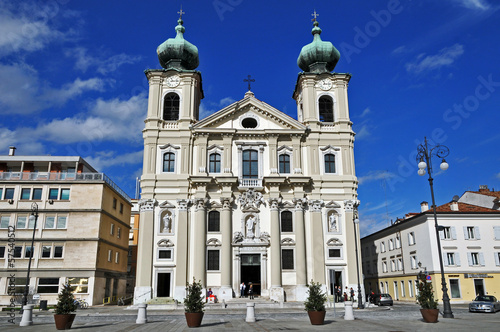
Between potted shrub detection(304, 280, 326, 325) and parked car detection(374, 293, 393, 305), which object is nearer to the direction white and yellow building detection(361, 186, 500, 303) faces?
the potted shrub

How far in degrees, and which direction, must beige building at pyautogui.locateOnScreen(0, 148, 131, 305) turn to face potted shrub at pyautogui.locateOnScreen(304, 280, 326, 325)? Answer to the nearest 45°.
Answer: approximately 45° to its left

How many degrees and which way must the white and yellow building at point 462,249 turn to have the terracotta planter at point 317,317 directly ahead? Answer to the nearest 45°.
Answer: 0° — it already faces it

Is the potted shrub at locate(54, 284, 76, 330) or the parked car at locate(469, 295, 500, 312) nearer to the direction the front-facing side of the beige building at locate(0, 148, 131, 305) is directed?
the potted shrub

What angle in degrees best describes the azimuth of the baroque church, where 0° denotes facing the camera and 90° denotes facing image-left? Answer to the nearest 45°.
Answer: approximately 0°

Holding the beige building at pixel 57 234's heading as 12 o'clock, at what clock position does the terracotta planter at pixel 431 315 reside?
The terracotta planter is roughly at 11 o'clock from the beige building.
